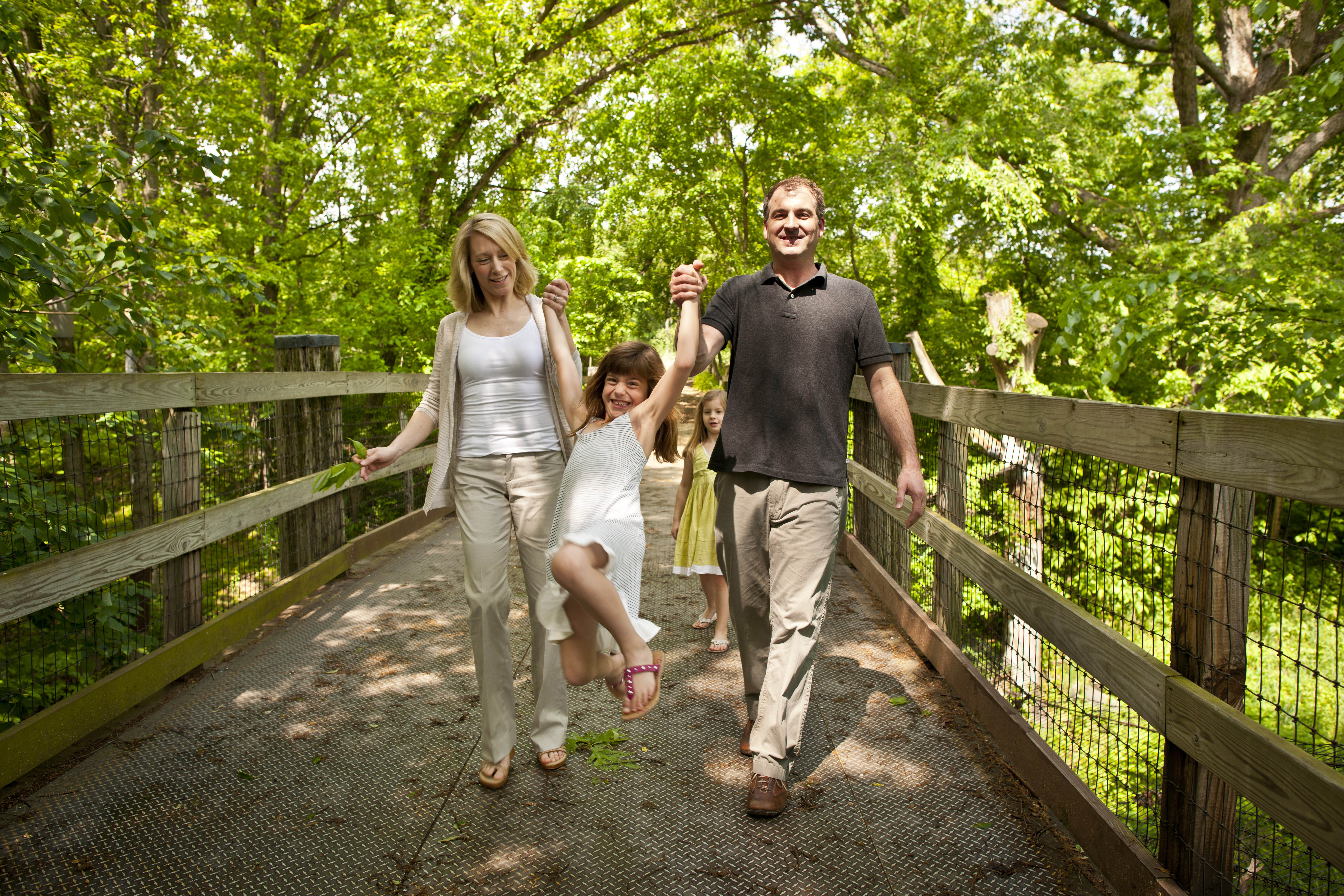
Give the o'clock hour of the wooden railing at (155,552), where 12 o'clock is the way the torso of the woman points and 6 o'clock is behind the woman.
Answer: The wooden railing is roughly at 4 o'clock from the woman.

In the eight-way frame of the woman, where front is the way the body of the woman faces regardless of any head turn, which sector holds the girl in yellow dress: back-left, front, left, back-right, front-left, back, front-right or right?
back-left

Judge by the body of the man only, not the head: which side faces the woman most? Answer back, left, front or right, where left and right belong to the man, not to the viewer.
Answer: right

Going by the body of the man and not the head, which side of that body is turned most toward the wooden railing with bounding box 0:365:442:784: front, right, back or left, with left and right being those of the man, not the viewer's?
right

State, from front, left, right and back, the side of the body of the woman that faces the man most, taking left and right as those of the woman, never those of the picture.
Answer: left

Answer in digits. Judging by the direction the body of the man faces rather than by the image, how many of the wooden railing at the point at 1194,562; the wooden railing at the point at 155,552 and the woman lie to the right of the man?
2

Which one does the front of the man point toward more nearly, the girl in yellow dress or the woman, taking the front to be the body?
the woman

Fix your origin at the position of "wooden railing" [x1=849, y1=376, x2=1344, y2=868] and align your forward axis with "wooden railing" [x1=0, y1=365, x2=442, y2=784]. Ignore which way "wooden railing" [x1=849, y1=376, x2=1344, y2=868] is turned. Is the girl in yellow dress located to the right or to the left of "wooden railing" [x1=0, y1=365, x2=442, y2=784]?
right

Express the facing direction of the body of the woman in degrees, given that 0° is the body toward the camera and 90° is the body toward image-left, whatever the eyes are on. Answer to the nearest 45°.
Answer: approximately 0°

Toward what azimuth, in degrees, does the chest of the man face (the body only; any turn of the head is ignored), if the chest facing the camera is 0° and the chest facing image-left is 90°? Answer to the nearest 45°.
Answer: approximately 0°
